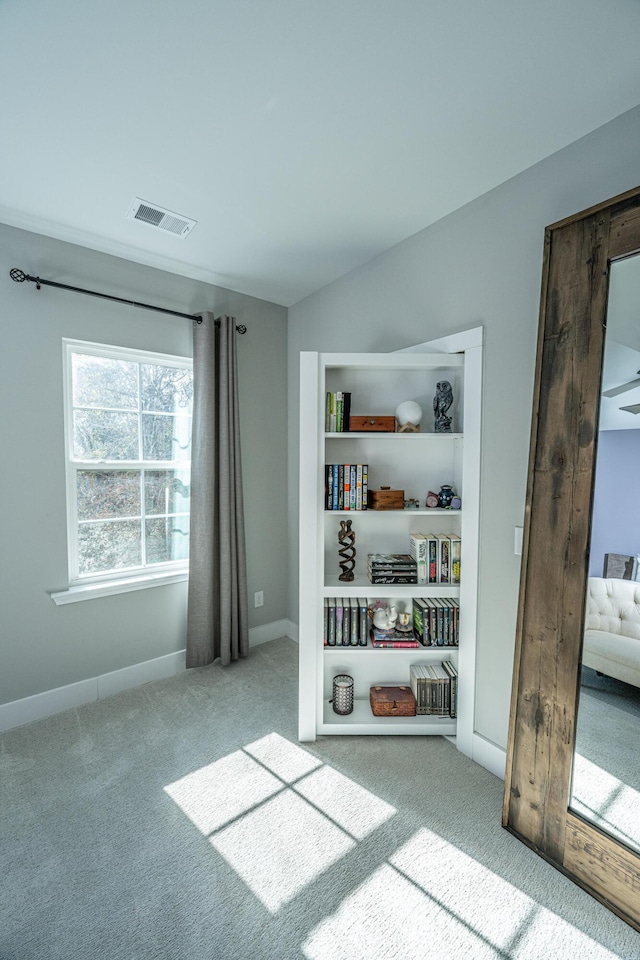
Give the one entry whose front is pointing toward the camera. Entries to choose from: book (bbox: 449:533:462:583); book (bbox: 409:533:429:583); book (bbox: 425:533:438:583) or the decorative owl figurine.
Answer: the decorative owl figurine

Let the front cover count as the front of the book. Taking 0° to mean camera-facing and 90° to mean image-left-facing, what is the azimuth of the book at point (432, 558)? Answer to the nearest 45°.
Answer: approximately 270°

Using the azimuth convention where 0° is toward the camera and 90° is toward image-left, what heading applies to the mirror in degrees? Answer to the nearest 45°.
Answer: approximately 45°

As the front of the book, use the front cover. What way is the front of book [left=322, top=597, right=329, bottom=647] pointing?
to the viewer's right

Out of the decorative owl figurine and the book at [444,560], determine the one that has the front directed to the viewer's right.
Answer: the book
